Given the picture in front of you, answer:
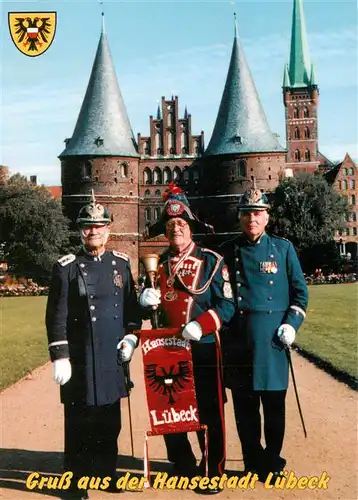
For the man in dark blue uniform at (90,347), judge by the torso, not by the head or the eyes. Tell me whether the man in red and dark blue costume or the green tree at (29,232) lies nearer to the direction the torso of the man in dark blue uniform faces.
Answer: the man in red and dark blue costume

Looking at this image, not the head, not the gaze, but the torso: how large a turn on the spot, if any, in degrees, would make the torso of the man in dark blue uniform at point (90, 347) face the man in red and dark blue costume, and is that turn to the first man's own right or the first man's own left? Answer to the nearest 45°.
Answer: approximately 90° to the first man's own left

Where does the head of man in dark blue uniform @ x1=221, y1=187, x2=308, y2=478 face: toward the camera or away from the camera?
toward the camera

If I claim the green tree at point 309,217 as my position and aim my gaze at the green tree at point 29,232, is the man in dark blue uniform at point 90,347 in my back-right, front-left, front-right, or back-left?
front-left

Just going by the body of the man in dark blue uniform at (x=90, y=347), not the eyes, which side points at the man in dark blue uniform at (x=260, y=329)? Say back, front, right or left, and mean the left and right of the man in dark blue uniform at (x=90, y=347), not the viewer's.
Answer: left

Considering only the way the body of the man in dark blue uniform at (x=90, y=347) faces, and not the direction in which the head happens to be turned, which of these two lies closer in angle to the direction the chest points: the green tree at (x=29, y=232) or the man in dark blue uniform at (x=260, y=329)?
the man in dark blue uniform

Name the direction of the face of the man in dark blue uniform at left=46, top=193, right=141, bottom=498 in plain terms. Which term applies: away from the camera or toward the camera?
toward the camera

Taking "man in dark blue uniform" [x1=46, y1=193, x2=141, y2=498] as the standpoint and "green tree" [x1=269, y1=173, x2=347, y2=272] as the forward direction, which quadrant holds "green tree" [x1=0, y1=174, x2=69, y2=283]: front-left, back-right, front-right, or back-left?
front-left

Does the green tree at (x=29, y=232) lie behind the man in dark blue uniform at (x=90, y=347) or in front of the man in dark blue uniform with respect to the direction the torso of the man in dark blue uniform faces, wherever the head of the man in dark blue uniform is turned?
behind

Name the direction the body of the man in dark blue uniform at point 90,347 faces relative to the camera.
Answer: toward the camera

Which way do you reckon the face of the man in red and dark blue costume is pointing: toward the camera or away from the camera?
toward the camera

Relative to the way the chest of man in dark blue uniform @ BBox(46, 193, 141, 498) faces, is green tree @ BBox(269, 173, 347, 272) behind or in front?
behind

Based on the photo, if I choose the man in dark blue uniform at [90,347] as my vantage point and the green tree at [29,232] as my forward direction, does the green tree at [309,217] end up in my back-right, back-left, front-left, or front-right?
front-right
